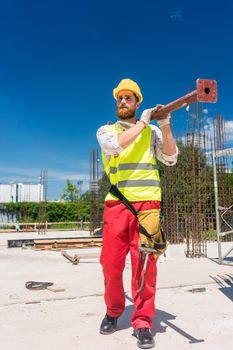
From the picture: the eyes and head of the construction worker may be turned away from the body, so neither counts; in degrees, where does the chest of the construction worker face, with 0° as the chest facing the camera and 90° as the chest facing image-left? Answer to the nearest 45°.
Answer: approximately 0°
